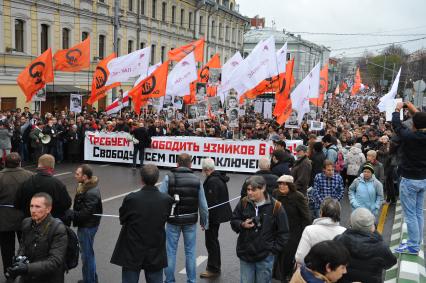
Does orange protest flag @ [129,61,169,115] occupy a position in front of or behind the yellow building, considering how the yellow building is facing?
in front

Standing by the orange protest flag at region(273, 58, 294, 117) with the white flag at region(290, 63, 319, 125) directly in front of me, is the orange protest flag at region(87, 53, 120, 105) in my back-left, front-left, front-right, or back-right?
back-right

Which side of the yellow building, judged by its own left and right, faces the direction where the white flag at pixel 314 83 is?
front

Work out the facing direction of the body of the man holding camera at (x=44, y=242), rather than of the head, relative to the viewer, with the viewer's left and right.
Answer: facing the viewer and to the left of the viewer

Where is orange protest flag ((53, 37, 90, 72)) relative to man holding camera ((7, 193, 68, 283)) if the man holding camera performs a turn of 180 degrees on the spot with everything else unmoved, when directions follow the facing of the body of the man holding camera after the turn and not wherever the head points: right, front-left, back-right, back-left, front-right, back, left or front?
front-left

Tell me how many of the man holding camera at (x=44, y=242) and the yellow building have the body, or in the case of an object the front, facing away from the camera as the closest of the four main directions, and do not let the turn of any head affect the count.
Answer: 0

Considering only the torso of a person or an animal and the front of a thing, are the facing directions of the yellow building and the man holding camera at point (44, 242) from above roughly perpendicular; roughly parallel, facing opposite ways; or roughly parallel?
roughly perpendicular

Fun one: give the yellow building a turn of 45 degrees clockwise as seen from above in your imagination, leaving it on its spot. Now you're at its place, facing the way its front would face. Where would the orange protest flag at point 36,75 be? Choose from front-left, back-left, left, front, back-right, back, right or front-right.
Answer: front

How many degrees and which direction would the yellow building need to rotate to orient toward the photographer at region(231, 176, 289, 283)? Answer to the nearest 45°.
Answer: approximately 45° to its right

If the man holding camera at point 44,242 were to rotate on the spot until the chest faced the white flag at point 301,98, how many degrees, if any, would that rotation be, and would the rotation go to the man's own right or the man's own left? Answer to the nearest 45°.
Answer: approximately 180°

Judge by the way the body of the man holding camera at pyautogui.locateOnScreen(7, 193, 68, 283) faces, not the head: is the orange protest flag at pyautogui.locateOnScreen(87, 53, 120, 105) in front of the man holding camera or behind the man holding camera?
behind

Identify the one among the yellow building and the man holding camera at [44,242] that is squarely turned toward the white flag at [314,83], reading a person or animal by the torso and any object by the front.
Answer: the yellow building

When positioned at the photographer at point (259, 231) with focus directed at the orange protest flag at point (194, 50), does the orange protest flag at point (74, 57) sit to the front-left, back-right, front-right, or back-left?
front-left

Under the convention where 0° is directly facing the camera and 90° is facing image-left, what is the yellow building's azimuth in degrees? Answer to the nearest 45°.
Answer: approximately 315°

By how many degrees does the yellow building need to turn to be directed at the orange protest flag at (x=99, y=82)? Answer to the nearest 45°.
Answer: approximately 45° to its right

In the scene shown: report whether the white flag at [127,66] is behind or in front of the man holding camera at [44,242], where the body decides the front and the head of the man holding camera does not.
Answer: behind

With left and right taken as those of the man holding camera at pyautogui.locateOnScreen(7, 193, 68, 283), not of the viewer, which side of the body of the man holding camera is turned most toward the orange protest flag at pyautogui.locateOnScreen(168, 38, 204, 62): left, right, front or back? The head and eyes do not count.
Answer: back

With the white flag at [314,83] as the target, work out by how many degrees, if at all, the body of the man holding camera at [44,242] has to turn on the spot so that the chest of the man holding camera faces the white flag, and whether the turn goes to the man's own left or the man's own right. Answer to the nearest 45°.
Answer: approximately 180°
